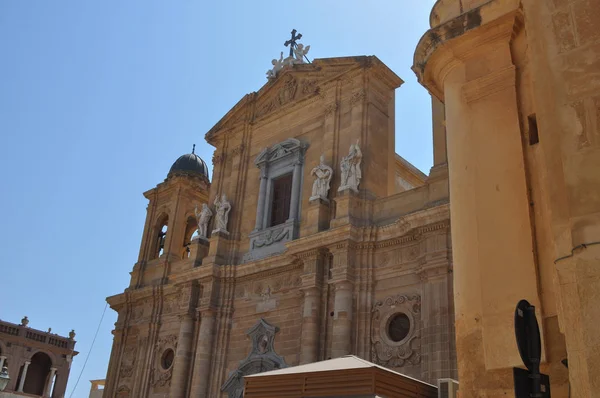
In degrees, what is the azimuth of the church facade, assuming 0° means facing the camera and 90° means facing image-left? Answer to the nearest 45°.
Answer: approximately 45°

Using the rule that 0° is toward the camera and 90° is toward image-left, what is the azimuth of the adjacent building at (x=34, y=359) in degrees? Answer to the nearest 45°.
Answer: approximately 315°

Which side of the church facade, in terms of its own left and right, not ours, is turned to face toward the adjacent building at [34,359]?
right

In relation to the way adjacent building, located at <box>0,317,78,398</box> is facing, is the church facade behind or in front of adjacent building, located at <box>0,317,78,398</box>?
in front

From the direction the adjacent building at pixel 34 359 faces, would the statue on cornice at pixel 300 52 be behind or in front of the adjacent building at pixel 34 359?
in front

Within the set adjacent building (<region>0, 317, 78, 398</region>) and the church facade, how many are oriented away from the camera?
0
